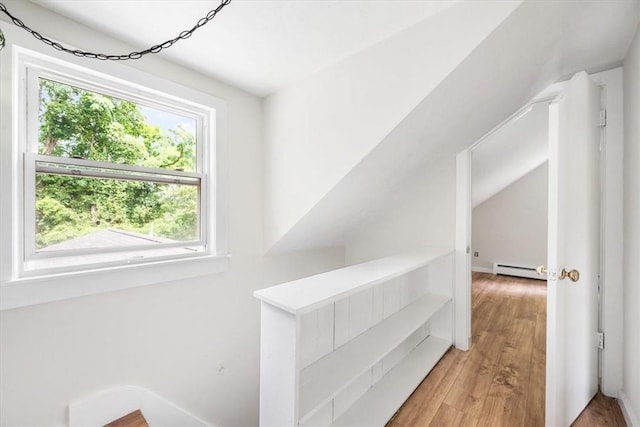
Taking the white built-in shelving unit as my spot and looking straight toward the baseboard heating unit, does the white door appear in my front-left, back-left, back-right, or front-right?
front-right

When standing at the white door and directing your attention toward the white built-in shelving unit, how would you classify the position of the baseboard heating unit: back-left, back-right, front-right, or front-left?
back-right

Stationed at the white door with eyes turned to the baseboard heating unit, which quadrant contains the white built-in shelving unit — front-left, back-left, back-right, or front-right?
back-left

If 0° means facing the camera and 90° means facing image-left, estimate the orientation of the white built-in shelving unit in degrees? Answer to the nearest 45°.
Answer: approximately 315°

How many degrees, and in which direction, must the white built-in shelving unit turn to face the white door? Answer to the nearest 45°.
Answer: approximately 45° to its left

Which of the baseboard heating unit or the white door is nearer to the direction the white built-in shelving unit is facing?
the white door

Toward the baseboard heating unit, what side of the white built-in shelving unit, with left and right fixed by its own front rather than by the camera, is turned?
left
